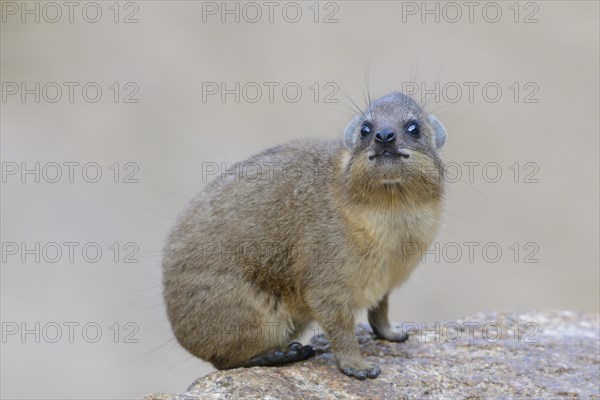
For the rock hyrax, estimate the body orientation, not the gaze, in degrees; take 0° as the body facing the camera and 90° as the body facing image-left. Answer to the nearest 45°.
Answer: approximately 315°
